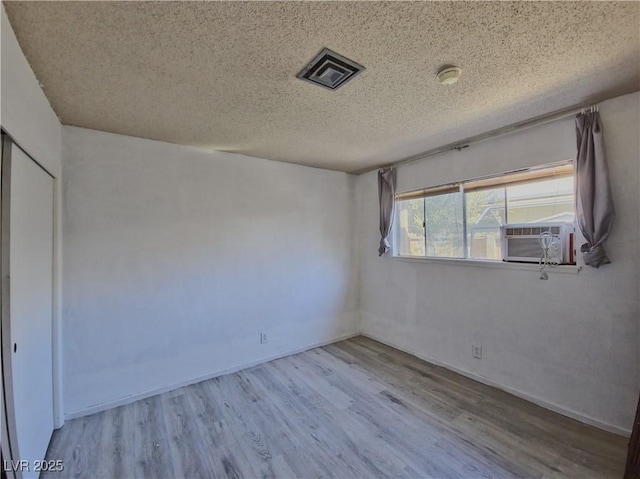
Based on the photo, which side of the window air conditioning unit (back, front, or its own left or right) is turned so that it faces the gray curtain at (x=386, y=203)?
right

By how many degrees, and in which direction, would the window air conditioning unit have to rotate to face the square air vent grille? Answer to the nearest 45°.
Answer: approximately 45° to its right

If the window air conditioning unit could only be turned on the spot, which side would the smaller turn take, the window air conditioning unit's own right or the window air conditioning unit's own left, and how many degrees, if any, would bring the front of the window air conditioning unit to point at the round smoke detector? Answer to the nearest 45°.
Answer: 0° — it already faces it
